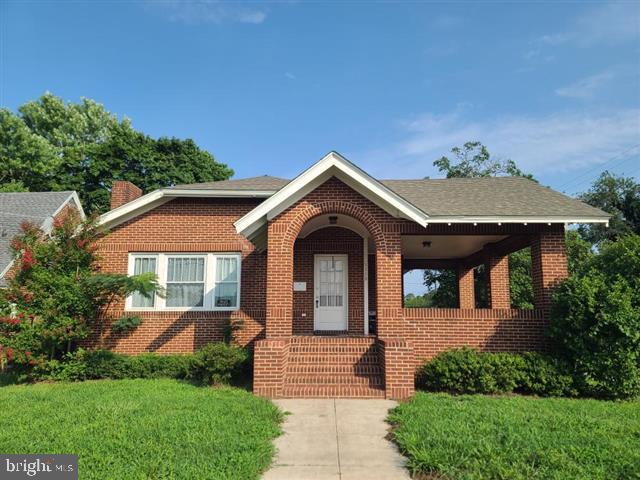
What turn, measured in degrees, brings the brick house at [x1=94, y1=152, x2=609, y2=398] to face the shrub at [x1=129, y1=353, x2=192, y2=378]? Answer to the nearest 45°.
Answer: approximately 90° to its right

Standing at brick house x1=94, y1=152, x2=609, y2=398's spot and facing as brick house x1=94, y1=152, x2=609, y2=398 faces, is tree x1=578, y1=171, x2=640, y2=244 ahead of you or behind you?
behind

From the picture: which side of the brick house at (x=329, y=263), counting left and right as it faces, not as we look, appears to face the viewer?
front

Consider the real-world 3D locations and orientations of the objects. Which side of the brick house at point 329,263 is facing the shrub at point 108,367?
right

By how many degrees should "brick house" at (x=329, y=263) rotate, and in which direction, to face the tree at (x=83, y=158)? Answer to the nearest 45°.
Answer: approximately 135° to its right

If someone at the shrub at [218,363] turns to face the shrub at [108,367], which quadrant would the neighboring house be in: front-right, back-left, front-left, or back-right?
front-right

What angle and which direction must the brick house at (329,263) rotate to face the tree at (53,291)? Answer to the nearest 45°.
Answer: approximately 90° to its right

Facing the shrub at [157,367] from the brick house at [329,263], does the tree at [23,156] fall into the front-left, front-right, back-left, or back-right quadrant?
front-right

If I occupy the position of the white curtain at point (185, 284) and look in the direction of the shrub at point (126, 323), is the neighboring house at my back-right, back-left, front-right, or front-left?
front-right

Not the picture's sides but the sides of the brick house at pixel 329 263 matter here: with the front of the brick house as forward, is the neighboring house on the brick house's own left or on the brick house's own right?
on the brick house's own right

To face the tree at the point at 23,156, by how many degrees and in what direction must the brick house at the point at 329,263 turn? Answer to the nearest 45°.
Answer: approximately 135° to its right

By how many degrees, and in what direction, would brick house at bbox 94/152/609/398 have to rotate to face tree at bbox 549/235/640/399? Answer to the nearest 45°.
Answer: approximately 45° to its left
